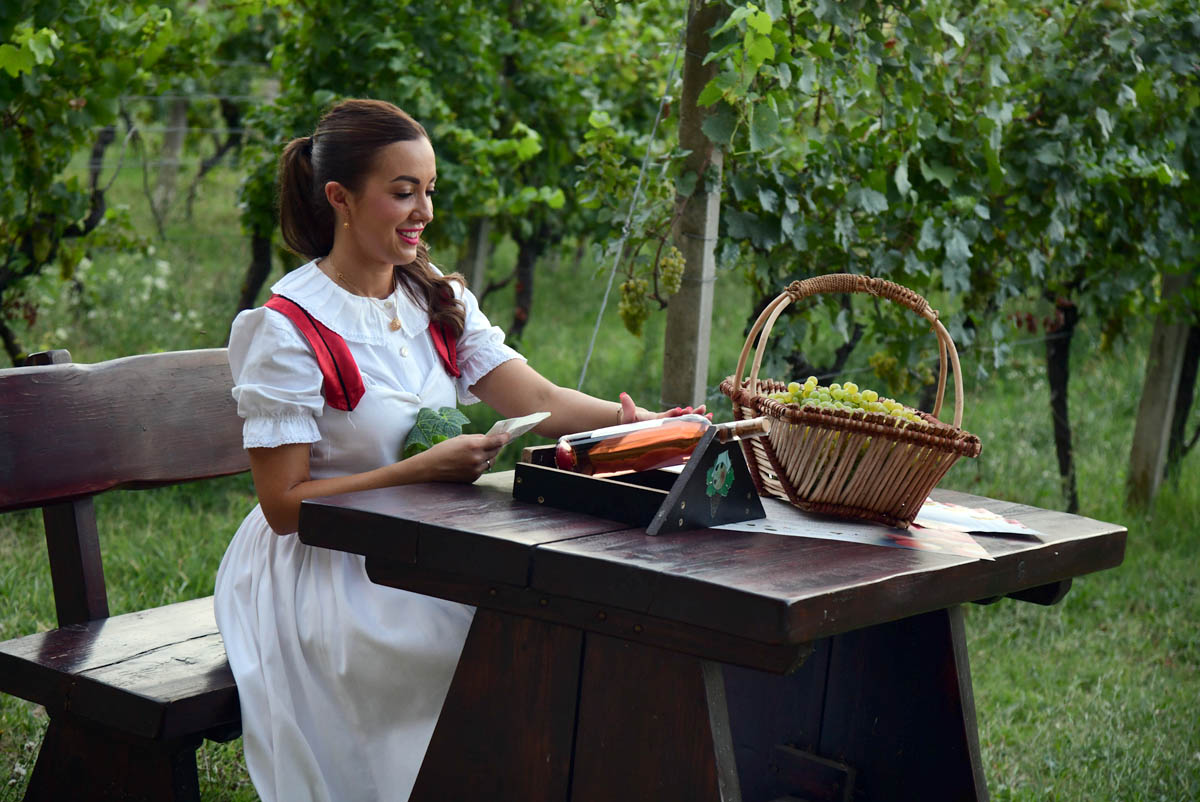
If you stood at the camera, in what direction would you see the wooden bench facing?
facing the viewer and to the right of the viewer

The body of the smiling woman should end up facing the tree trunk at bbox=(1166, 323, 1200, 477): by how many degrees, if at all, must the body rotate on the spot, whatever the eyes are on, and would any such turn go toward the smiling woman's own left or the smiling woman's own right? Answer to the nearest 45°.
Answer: approximately 90° to the smiling woman's own left

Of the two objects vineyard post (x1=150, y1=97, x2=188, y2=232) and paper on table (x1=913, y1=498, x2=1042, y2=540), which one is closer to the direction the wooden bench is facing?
the paper on table

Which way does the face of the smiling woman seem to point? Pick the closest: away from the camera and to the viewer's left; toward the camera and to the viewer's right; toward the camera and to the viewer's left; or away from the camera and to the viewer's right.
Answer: toward the camera and to the viewer's right

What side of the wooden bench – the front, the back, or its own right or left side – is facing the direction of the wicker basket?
front

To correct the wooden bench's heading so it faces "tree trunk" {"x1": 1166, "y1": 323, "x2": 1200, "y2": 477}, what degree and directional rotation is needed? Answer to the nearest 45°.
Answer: approximately 45° to its left

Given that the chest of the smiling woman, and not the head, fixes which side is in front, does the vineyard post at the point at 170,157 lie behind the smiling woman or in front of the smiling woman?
behind

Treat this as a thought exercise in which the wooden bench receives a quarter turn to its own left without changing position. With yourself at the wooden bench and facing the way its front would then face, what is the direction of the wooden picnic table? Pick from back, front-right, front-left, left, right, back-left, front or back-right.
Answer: right

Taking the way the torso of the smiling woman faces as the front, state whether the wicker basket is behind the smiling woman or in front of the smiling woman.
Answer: in front

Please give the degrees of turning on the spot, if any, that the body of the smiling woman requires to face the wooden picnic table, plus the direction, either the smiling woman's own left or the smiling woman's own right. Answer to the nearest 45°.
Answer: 0° — they already face it

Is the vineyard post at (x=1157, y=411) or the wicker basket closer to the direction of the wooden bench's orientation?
the wicker basket
